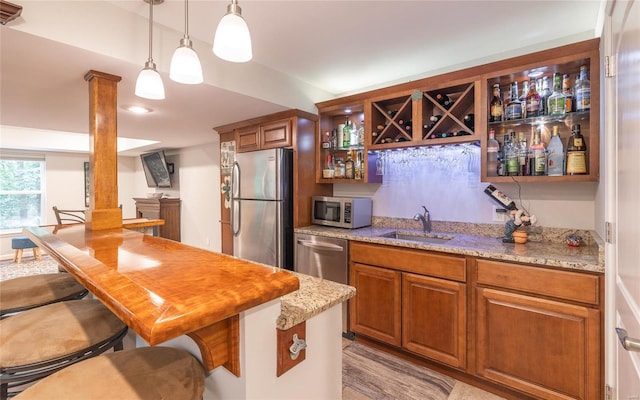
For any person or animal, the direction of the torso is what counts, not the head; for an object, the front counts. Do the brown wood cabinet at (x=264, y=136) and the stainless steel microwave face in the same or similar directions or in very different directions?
same or similar directions

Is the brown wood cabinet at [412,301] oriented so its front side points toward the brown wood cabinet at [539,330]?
no

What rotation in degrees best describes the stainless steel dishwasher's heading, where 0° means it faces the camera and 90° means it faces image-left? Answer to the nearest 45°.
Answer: approximately 45°

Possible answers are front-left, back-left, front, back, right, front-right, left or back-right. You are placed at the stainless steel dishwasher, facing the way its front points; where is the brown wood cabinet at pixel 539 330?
left

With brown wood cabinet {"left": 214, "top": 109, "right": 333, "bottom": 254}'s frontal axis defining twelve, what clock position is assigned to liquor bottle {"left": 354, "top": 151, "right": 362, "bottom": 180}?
The liquor bottle is roughly at 8 o'clock from the brown wood cabinet.

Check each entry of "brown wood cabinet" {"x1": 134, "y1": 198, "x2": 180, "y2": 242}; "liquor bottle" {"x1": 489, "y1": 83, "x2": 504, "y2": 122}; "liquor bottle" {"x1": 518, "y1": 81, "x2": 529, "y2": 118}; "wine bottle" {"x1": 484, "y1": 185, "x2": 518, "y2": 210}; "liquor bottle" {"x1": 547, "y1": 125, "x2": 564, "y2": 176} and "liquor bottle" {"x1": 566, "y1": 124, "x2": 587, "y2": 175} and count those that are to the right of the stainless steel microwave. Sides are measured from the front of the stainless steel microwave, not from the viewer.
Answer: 1

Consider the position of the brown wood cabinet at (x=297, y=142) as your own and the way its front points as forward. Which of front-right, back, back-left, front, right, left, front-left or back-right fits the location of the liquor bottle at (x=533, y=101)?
left

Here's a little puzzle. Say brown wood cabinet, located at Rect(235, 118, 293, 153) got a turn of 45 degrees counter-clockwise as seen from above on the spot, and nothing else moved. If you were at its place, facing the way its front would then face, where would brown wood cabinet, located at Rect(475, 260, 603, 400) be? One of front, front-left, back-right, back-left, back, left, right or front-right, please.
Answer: front-left

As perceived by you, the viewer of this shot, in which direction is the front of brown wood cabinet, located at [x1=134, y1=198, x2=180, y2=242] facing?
facing the viewer and to the left of the viewer

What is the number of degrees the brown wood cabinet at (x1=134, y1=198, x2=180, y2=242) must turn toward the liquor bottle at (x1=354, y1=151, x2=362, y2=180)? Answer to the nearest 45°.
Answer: approximately 90° to its left

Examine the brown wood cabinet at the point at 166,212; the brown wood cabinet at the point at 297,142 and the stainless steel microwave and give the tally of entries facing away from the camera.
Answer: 0

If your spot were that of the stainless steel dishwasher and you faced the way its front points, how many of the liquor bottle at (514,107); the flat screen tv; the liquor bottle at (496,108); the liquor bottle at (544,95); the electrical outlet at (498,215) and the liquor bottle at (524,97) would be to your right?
1

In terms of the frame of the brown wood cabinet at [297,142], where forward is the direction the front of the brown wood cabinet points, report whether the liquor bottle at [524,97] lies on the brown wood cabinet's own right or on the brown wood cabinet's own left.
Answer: on the brown wood cabinet's own left

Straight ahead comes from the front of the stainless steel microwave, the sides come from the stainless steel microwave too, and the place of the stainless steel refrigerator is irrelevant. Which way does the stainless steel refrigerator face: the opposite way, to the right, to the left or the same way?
the same way

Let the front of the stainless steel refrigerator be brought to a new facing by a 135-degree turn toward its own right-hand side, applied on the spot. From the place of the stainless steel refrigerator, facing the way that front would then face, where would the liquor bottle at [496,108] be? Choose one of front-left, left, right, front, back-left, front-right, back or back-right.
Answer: back-right

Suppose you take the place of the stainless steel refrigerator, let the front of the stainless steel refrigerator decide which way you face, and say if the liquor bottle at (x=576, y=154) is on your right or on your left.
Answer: on your left

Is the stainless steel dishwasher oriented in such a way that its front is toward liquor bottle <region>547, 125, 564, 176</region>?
no
